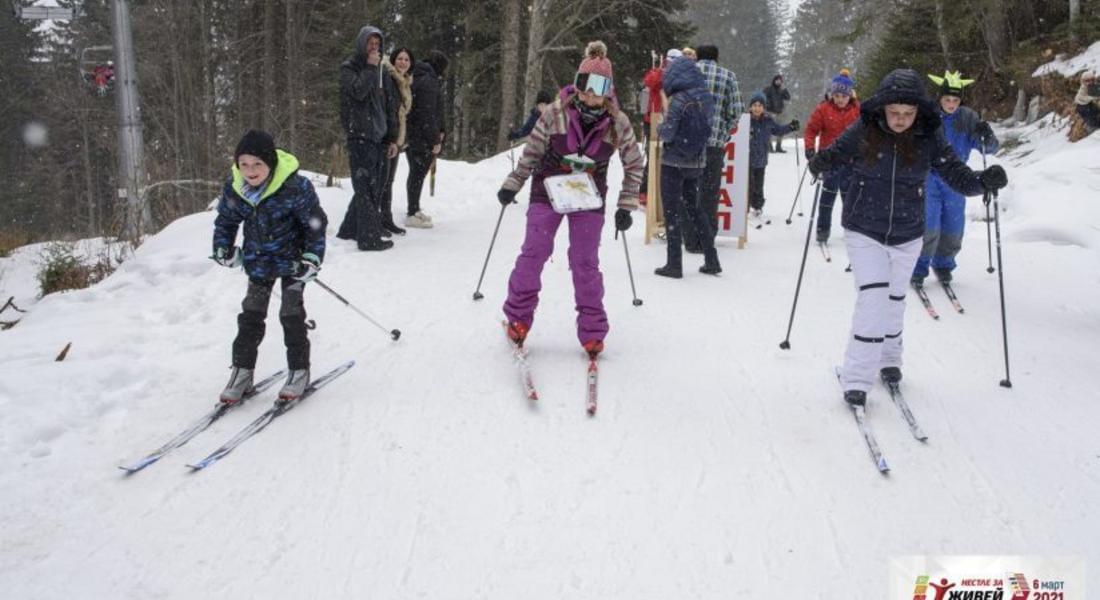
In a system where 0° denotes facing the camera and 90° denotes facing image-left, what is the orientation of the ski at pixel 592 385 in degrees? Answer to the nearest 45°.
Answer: approximately 0°

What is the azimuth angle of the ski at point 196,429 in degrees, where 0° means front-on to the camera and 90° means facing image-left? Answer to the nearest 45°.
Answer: approximately 45°

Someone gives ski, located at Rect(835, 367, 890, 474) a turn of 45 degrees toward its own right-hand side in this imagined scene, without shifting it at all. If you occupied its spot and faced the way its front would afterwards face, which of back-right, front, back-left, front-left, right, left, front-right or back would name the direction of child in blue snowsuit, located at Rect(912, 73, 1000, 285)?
back

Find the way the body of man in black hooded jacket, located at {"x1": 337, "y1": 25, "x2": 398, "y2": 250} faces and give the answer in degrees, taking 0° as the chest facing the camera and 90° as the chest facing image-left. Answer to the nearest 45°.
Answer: approximately 315°

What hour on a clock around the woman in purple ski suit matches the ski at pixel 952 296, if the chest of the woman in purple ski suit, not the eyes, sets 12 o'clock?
The ski is roughly at 8 o'clock from the woman in purple ski suit.

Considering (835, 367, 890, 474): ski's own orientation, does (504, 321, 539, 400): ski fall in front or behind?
behind
